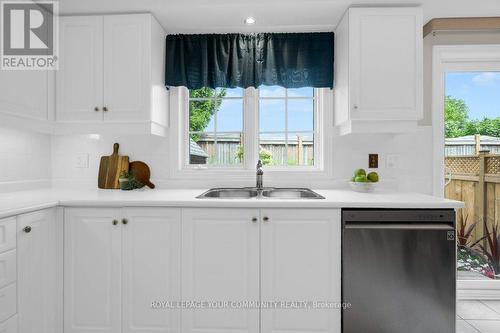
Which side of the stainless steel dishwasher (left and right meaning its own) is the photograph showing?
front

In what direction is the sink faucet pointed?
toward the camera

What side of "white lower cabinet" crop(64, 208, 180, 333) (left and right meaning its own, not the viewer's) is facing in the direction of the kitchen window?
left

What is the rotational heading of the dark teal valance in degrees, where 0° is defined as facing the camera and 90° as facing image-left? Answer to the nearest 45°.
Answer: approximately 0°

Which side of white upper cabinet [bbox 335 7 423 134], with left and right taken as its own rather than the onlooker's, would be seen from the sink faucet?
right

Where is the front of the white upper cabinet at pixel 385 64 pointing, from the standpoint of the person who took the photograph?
facing the viewer

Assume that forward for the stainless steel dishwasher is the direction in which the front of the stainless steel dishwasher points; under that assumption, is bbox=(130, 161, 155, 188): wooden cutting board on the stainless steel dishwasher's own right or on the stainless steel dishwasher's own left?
on the stainless steel dishwasher's own right
